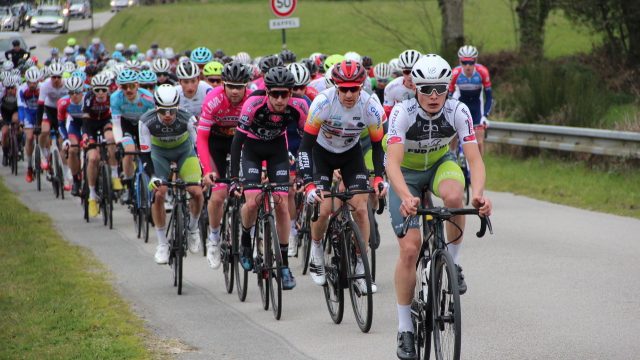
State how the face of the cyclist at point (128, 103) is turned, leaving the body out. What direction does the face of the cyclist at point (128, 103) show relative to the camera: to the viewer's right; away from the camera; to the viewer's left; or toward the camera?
toward the camera

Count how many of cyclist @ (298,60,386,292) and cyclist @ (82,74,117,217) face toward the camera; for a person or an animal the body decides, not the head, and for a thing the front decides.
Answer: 2

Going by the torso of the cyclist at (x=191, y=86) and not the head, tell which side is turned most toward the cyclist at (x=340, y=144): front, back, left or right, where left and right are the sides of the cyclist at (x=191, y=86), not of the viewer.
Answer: front

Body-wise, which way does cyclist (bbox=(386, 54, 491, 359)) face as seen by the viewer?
toward the camera

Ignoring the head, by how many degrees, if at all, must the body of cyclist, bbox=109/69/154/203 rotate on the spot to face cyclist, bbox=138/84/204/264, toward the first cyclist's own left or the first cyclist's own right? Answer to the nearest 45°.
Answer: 0° — they already face them

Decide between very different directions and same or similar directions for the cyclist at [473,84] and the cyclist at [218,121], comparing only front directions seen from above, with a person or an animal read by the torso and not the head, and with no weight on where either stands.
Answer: same or similar directions

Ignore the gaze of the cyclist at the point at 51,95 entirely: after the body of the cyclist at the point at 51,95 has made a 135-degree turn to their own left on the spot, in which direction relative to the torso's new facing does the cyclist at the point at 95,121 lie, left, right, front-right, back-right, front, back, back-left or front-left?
back-right

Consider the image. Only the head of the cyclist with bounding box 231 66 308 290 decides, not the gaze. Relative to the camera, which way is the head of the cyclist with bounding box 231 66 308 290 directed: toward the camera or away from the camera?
toward the camera

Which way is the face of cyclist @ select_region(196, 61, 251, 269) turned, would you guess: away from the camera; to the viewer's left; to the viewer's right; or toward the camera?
toward the camera

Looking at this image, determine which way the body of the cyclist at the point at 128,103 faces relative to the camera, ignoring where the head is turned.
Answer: toward the camera

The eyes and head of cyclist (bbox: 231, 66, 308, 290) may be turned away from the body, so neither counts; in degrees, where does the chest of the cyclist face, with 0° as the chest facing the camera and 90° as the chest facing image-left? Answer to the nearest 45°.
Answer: approximately 0°

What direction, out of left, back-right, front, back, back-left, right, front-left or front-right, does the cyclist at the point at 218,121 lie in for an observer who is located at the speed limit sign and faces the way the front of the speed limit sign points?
front

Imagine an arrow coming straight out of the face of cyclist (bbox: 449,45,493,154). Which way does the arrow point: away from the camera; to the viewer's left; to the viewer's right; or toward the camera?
toward the camera

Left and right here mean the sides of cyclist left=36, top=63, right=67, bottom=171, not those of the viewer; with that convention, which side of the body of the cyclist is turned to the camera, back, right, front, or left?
front

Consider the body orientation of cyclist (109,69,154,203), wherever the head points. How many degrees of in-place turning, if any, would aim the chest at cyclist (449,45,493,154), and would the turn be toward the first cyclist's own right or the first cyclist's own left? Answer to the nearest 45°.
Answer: approximately 90° to the first cyclist's own left

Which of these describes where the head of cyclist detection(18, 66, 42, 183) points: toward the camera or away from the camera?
toward the camera
